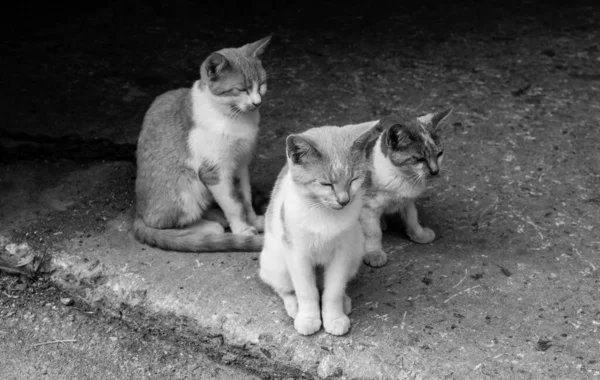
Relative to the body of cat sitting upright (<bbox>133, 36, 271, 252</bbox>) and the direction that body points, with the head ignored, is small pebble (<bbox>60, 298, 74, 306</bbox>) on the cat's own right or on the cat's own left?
on the cat's own right

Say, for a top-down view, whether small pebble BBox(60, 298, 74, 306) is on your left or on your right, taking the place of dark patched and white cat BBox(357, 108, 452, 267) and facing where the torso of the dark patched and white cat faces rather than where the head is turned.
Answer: on your right

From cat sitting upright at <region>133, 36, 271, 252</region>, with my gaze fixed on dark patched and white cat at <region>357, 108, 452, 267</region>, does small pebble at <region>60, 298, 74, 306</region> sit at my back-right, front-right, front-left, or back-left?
back-right

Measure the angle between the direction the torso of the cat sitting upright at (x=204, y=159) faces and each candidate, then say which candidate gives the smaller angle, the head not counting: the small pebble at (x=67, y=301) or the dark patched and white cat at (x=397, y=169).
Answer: the dark patched and white cat

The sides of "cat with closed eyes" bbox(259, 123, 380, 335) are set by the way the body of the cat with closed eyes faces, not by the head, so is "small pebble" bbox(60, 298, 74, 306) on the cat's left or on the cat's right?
on the cat's right

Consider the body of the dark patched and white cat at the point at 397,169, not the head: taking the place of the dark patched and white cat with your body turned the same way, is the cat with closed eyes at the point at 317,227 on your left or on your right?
on your right

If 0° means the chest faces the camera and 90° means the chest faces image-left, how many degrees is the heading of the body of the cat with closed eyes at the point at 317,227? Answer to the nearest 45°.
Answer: approximately 0°

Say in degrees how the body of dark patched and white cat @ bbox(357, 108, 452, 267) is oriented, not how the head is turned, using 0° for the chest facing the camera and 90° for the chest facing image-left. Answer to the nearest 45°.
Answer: approximately 315°

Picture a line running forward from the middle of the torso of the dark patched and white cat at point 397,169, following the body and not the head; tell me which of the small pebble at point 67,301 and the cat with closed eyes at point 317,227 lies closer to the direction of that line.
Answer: the cat with closed eyes

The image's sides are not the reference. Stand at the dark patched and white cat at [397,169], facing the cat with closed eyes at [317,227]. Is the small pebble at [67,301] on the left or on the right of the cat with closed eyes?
right

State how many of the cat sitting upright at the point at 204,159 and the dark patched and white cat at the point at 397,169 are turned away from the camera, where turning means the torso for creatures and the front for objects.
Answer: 0

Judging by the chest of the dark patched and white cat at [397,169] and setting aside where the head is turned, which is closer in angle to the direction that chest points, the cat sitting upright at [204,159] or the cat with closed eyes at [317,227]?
the cat with closed eyes

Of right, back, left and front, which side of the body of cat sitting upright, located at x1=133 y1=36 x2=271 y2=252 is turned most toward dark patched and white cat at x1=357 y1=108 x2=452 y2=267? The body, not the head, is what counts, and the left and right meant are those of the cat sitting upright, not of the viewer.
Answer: front
